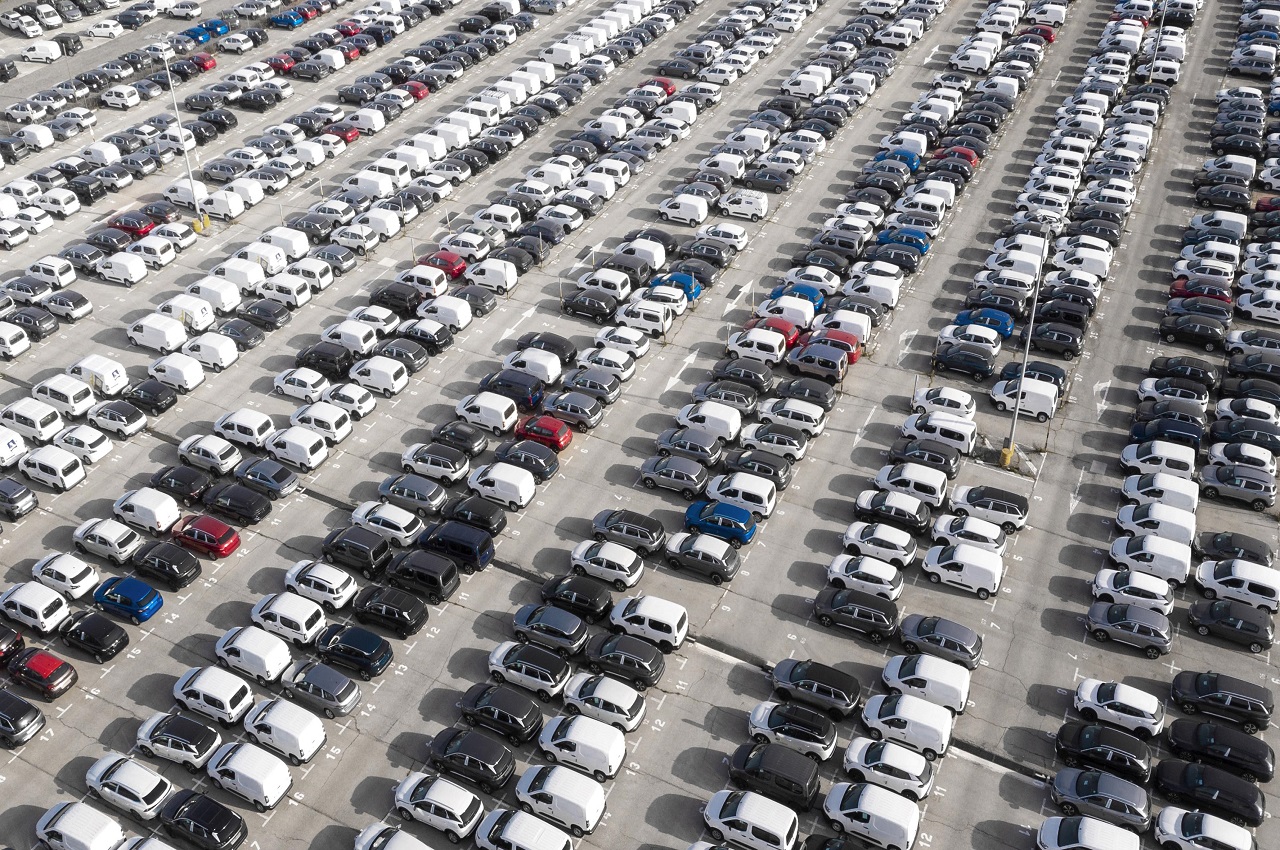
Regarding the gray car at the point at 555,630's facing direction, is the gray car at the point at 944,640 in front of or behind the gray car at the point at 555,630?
behind

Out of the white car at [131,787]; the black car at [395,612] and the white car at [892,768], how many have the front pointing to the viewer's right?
0
